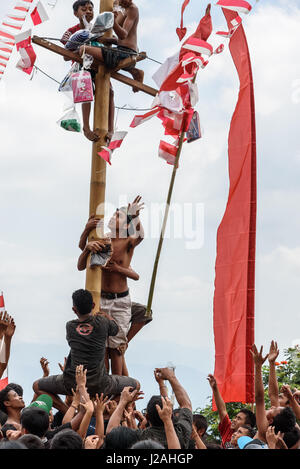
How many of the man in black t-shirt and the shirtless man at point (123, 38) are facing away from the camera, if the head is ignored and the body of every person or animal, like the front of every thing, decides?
1

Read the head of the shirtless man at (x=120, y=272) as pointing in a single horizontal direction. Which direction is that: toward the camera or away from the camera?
toward the camera

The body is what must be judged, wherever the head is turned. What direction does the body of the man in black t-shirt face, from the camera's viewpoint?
away from the camera
